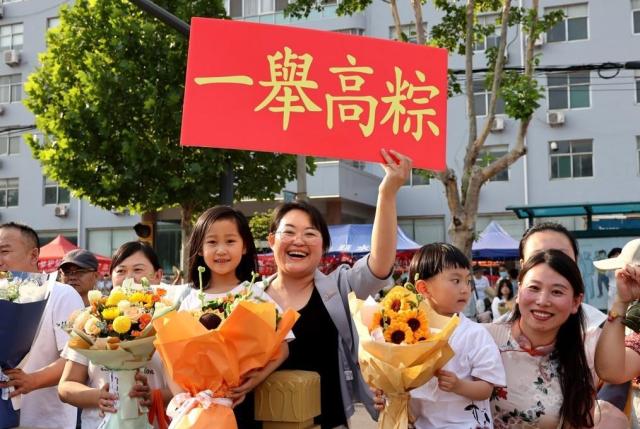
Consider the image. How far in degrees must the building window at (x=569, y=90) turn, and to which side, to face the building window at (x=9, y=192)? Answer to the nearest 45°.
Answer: approximately 90° to its right

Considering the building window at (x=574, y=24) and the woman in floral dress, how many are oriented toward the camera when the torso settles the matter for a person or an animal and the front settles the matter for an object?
2

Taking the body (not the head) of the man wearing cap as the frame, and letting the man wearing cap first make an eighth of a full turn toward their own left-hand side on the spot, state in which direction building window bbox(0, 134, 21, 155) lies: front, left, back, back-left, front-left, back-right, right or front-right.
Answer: back

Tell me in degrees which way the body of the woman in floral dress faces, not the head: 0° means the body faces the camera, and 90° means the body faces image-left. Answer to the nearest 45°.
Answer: approximately 0°

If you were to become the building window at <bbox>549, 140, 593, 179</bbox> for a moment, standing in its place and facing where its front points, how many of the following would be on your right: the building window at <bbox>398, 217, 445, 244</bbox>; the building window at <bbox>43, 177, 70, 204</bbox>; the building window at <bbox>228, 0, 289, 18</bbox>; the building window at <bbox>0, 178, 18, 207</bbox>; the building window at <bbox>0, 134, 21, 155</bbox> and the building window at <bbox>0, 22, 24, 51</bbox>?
6

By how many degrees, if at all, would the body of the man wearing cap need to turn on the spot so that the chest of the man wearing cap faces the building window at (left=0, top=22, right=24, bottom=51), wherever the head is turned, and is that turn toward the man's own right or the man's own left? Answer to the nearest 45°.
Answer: approximately 135° to the man's own right
